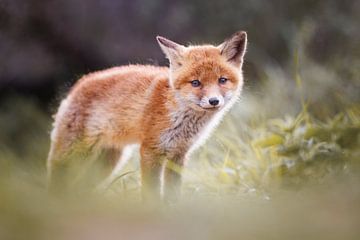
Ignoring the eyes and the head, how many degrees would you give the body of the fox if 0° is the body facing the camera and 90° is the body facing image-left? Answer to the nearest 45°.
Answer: approximately 315°
